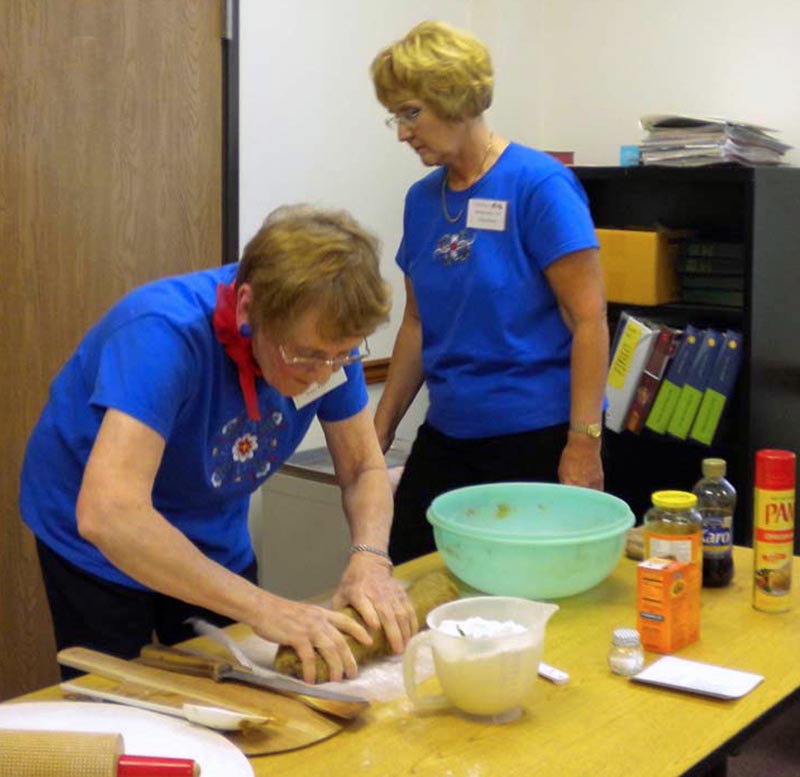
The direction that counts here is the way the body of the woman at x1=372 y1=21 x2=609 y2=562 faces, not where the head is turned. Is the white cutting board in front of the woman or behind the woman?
in front

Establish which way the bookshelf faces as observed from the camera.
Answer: facing the viewer and to the left of the viewer

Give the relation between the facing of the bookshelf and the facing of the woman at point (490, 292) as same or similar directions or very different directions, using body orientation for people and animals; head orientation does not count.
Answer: same or similar directions

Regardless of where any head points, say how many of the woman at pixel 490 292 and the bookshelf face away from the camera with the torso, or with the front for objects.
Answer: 0

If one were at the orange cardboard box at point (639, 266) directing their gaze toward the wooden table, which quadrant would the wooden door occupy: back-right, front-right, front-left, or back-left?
front-right

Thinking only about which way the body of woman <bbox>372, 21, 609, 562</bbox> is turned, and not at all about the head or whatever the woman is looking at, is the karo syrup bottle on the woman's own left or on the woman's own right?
on the woman's own left

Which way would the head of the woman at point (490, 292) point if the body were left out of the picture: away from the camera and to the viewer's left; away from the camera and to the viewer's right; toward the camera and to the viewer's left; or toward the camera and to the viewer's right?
toward the camera and to the viewer's left

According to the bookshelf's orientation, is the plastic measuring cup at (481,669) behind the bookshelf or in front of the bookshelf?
in front

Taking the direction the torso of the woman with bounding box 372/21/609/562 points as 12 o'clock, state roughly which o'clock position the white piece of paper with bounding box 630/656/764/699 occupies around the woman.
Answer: The white piece of paper is roughly at 10 o'clock from the woman.

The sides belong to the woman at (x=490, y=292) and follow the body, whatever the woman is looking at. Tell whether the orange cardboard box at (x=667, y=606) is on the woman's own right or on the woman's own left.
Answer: on the woman's own left
